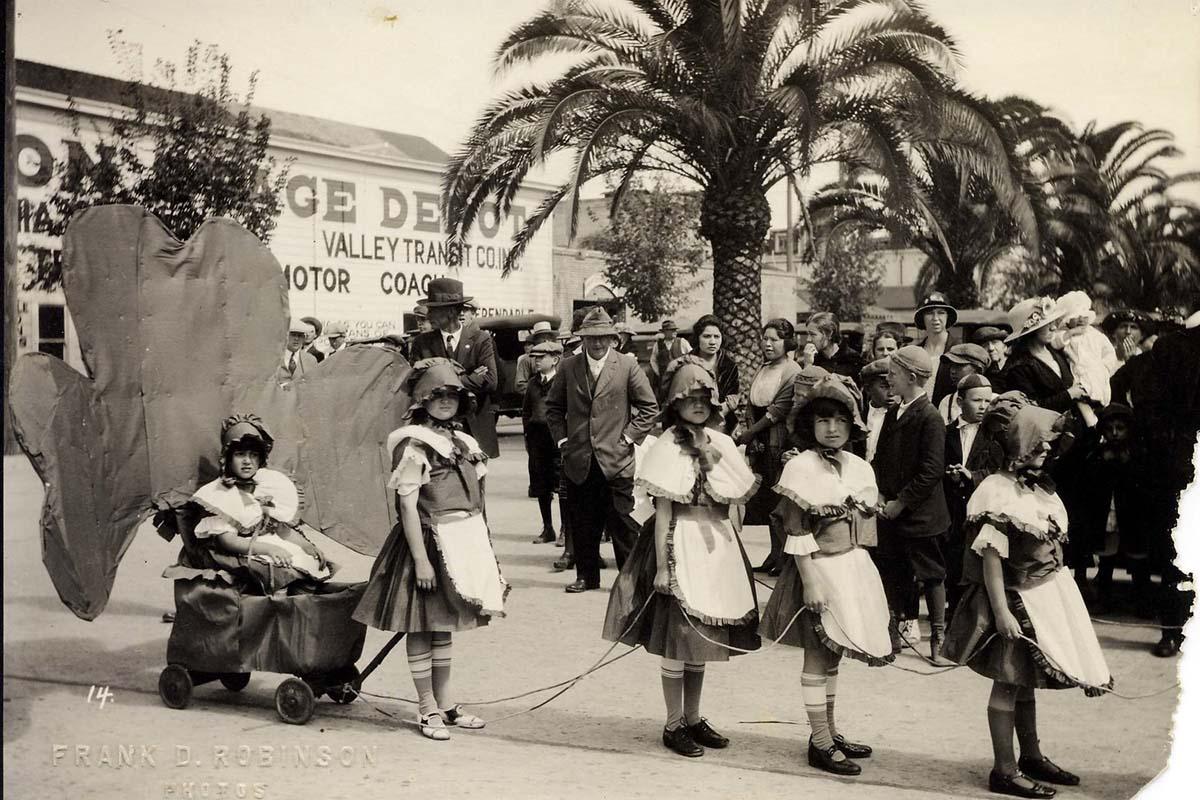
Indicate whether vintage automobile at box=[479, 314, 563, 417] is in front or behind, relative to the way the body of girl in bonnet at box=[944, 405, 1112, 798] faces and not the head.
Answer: behind

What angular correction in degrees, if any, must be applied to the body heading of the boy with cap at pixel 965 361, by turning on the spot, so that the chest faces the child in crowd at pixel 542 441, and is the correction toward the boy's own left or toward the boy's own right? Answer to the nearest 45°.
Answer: approximately 90° to the boy's own right

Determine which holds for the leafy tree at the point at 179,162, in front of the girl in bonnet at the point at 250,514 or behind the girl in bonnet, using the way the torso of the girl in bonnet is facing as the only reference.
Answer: behind

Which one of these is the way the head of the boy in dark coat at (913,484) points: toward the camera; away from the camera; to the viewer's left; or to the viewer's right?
to the viewer's left

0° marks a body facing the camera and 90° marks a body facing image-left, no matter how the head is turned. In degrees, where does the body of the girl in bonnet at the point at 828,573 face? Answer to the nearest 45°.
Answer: approximately 315°

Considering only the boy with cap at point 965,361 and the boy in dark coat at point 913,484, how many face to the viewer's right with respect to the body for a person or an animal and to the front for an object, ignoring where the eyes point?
0
